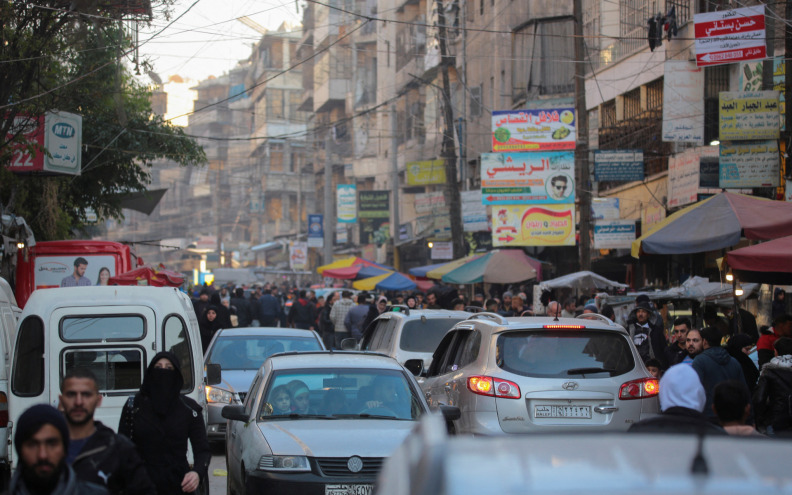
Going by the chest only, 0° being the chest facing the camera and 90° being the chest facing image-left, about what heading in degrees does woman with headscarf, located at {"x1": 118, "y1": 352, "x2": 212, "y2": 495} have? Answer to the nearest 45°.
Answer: approximately 0°

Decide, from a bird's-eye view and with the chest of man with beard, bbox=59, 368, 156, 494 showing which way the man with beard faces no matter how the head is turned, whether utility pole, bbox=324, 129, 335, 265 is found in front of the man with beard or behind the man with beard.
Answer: behind

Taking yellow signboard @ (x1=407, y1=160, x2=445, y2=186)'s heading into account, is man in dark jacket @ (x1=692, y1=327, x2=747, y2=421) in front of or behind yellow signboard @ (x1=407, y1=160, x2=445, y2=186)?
in front

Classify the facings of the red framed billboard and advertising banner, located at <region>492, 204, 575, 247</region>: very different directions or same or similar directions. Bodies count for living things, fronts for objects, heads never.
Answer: same or similar directions

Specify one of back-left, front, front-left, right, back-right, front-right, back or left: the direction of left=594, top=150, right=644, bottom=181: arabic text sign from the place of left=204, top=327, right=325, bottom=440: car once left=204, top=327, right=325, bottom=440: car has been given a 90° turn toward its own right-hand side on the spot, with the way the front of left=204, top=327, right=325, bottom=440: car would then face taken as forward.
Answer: back-right

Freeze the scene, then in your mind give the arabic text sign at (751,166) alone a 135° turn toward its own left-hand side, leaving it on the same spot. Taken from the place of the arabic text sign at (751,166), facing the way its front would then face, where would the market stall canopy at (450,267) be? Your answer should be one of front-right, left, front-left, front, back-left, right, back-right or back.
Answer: left

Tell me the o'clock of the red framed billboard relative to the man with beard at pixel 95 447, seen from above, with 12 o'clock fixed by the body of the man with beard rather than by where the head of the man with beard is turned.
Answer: The red framed billboard is roughly at 6 o'clock from the man with beard.

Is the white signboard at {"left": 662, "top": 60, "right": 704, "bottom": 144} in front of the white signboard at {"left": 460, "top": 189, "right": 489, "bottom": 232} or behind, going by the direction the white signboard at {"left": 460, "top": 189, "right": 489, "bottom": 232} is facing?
in front
